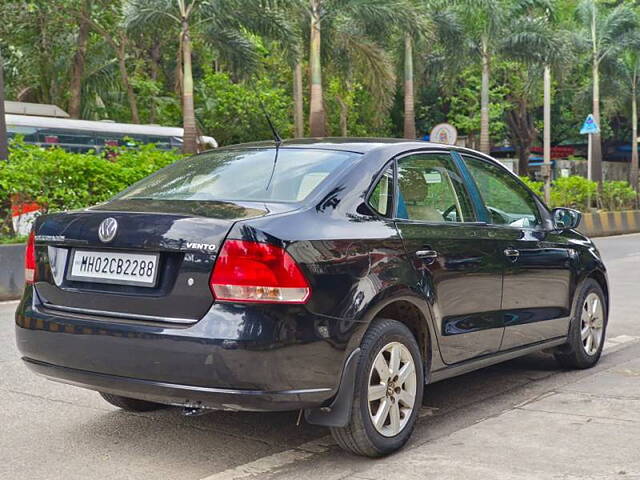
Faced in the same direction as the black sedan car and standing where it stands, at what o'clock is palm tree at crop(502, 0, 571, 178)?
The palm tree is roughly at 11 o'clock from the black sedan car.

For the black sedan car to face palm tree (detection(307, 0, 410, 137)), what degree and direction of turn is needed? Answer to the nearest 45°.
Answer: approximately 45° to its left

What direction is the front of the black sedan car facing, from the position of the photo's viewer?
facing away from the viewer and to the right of the viewer

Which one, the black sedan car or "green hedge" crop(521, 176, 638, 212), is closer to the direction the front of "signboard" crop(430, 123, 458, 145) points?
the black sedan car

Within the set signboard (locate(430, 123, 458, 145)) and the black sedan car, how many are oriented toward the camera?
1

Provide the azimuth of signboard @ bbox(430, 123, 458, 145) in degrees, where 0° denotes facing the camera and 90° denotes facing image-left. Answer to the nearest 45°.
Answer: approximately 0°

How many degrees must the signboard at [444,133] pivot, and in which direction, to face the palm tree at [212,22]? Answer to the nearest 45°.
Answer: approximately 135° to its right

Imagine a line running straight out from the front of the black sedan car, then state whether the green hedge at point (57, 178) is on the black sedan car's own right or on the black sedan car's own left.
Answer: on the black sedan car's own left

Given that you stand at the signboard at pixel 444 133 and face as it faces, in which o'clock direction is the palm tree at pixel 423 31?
The palm tree is roughly at 6 o'clock from the signboard.

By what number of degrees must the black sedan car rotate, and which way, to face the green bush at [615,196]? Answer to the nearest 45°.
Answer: approximately 45° to its left

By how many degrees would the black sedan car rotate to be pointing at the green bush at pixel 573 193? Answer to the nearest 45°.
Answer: approximately 45° to its left

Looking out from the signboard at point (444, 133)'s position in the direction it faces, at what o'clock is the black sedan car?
The black sedan car is roughly at 12 o'clock from the signboard.
